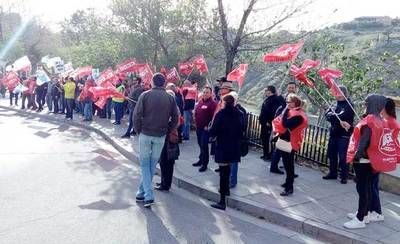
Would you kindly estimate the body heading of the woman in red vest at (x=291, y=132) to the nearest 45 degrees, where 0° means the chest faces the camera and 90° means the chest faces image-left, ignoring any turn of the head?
approximately 90°

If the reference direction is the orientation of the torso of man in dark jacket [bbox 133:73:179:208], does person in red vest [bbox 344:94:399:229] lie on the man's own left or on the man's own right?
on the man's own right

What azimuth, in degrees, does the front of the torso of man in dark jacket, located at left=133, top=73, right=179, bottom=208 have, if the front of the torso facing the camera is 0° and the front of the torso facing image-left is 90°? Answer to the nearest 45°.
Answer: approximately 180°

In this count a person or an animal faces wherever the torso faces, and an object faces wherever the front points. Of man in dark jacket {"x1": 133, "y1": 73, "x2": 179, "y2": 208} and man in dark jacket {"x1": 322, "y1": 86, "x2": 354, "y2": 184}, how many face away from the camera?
1

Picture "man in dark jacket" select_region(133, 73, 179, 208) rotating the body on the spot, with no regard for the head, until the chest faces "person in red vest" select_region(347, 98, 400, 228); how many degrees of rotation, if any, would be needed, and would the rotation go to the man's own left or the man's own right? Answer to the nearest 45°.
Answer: approximately 90° to the man's own right

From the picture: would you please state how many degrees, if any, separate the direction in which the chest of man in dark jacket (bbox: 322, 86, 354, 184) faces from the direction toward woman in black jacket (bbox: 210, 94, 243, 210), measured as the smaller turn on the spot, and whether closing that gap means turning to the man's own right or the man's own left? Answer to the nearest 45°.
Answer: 0° — they already face them

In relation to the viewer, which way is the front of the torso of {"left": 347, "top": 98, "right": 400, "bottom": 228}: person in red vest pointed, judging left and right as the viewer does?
facing to the left of the viewer

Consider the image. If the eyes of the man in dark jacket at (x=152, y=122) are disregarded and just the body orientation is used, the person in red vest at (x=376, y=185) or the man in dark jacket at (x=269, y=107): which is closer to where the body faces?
the man in dark jacket

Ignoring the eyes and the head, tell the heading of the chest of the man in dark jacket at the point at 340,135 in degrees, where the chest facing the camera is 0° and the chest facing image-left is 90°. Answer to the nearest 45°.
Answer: approximately 45°

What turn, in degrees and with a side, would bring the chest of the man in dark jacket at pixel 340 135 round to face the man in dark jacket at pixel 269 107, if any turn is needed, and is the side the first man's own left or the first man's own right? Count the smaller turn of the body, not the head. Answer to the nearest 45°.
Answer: approximately 90° to the first man's own right
